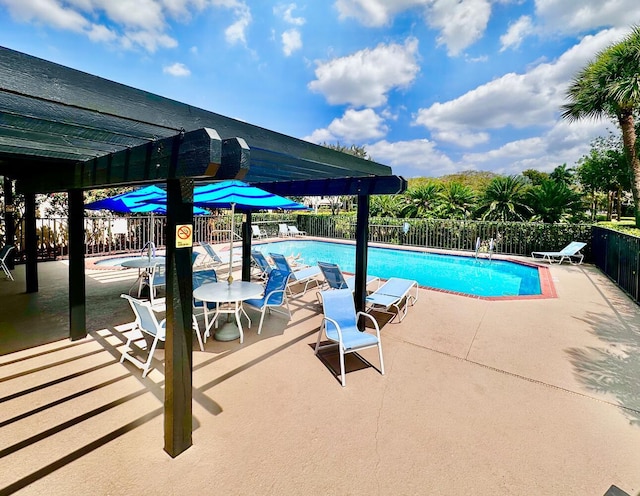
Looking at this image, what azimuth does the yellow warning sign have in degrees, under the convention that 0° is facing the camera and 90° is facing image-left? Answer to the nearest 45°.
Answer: approximately 0°

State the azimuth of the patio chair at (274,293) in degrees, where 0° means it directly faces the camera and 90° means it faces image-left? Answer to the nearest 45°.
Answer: approximately 45°

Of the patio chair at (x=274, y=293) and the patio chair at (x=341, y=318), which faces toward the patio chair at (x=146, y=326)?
the patio chair at (x=274, y=293)

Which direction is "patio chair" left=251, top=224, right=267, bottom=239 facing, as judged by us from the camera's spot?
facing the viewer and to the right of the viewer

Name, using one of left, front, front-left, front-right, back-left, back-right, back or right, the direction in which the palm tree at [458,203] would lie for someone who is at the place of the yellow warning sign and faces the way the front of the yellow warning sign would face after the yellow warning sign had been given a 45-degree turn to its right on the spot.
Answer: back

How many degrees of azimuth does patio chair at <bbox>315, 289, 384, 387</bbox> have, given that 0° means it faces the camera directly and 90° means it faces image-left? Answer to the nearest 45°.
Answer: approximately 315°

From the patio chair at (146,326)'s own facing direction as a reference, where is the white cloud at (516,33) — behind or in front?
in front

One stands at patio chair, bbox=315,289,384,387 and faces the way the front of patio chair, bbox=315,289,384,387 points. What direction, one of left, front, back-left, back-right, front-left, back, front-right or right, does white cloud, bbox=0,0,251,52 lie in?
back

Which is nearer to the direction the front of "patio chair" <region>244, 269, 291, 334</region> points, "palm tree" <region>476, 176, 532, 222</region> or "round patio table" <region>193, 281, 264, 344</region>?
the round patio table

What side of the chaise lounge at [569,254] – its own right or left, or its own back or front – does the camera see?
left

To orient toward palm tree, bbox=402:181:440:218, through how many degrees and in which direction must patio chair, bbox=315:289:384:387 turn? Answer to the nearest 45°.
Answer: approximately 135° to its left

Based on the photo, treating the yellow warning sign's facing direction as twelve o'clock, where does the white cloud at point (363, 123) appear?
The white cloud is roughly at 7 o'clock from the yellow warning sign.
